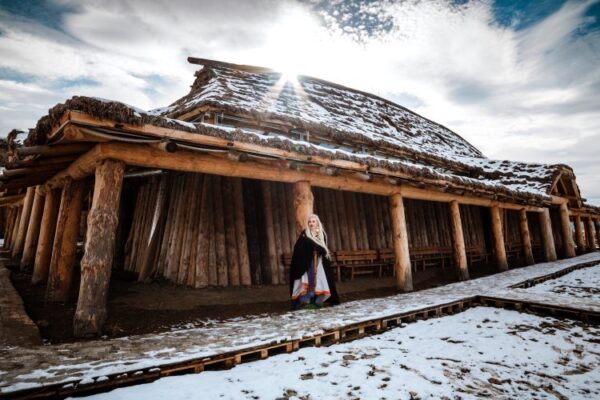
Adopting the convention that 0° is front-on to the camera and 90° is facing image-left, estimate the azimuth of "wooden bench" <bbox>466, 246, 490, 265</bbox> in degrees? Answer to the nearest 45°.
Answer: approximately 315°

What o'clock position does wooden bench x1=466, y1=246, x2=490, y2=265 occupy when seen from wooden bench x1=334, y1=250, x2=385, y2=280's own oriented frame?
wooden bench x1=466, y1=246, x2=490, y2=265 is roughly at 9 o'clock from wooden bench x1=334, y1=250, x2=385, y2=280.

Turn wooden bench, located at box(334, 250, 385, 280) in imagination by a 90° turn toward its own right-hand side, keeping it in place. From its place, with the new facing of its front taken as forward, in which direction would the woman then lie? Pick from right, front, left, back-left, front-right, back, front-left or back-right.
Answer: front-left

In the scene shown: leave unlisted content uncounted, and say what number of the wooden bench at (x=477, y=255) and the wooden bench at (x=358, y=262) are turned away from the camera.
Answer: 0

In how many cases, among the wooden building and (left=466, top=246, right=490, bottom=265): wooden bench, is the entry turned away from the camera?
0

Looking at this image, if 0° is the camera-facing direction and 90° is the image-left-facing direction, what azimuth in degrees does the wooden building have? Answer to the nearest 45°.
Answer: approximately 315°

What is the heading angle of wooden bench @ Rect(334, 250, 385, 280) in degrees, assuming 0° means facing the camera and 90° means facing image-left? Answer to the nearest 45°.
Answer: approximately 315°
